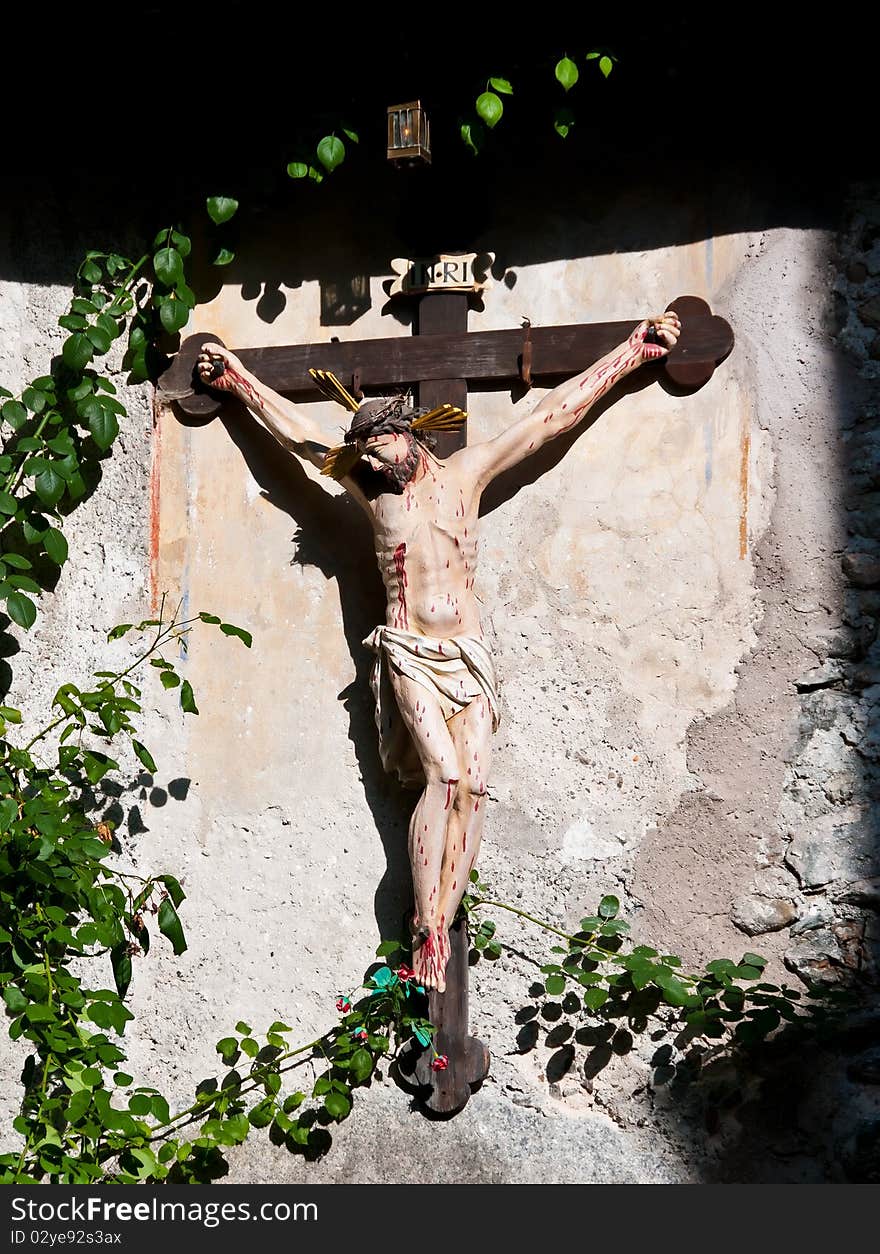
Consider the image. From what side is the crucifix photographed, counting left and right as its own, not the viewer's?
front
